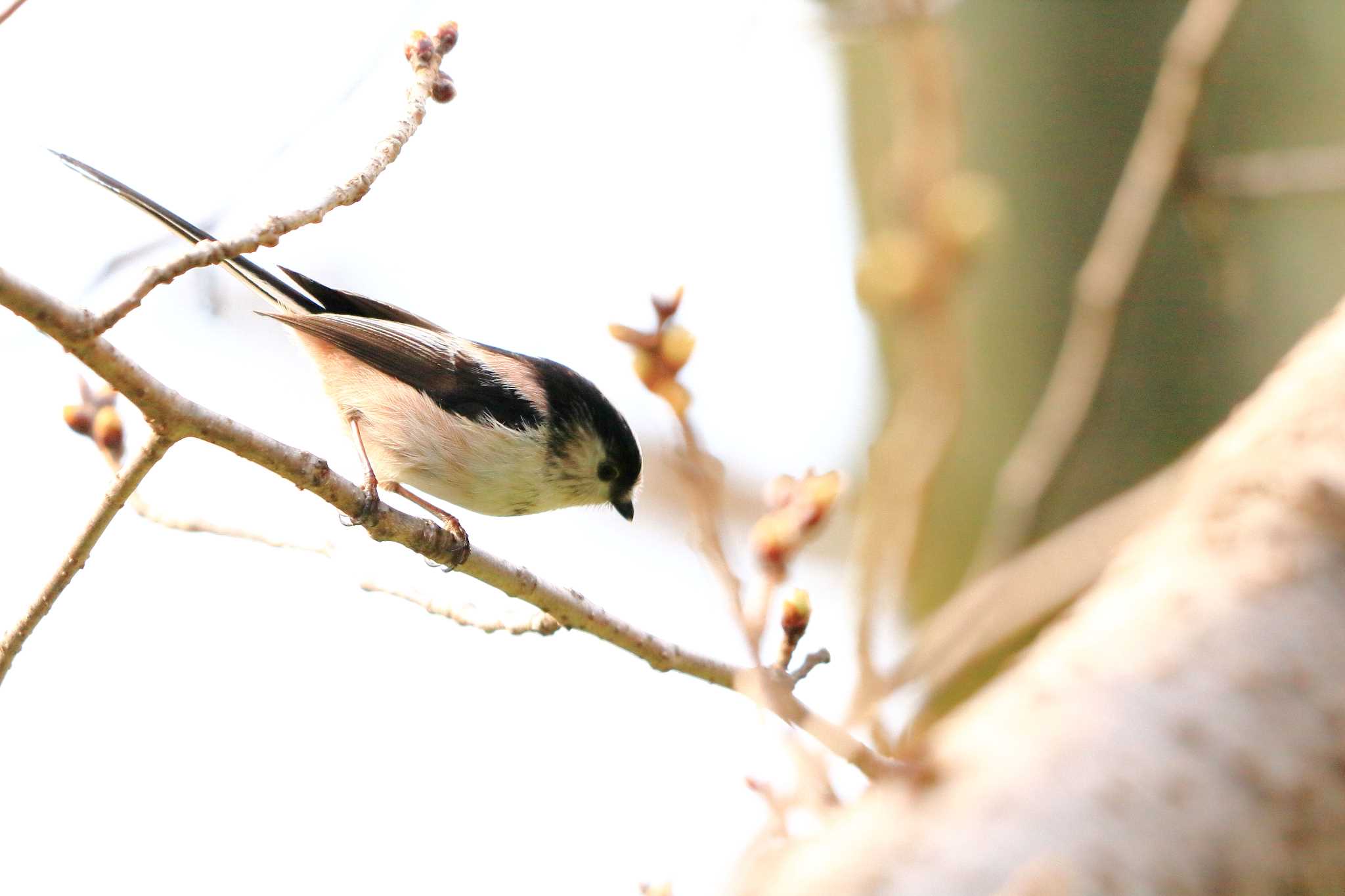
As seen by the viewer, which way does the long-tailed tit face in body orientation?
to the viewer's right

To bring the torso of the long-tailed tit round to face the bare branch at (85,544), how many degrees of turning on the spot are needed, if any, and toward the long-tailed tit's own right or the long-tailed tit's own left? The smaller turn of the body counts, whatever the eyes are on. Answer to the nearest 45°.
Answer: approximately 135° to the long-tailed tit's own right

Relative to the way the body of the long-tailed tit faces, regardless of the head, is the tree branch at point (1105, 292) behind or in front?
in front

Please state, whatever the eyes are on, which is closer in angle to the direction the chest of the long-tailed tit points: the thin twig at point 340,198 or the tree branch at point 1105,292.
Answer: the tree branch
